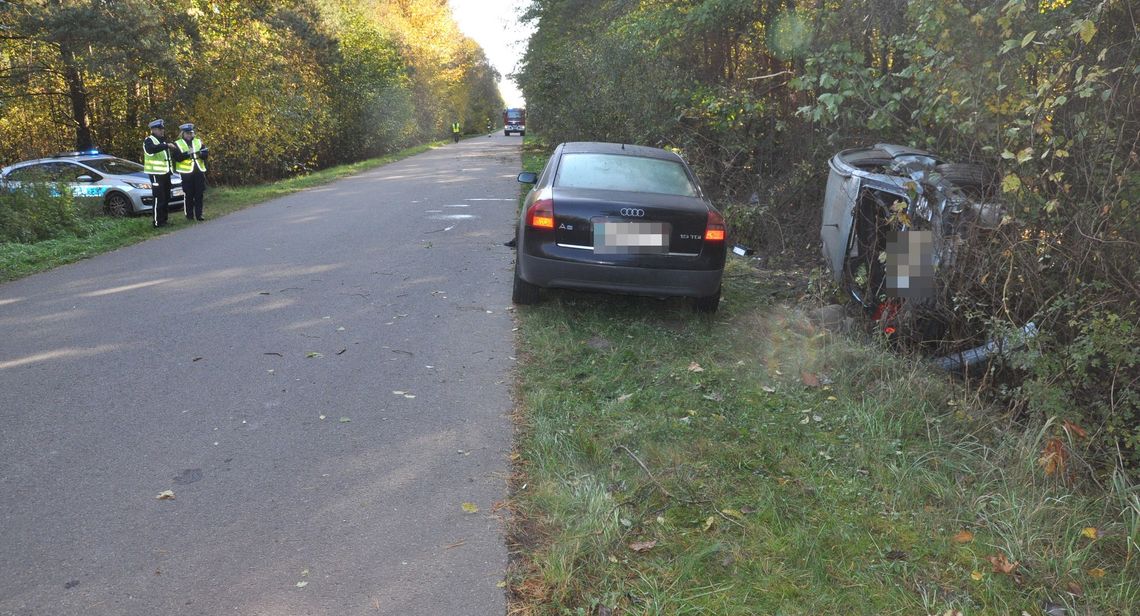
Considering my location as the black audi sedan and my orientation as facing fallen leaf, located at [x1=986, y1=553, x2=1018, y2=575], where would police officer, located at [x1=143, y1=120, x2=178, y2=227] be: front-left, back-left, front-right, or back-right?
back-right

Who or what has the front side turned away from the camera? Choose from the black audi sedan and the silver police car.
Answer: the black audi sedan

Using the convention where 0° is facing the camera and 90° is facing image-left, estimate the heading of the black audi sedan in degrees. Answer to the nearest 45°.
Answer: approximately 180°

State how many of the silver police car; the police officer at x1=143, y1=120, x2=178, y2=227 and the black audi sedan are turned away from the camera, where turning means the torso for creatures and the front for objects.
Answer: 1

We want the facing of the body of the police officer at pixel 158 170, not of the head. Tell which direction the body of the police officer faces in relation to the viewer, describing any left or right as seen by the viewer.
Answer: facing the viewer and to the right of the viewer

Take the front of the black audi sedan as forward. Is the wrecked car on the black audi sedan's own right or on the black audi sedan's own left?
on the black audi sedan's own right

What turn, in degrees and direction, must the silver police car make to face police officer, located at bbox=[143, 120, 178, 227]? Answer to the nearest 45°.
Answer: approximately 45° to its right

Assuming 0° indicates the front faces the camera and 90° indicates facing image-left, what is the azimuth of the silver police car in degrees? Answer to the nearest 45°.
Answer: approximately 315°

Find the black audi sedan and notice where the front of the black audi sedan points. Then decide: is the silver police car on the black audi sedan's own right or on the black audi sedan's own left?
on the black audi sedan's own left

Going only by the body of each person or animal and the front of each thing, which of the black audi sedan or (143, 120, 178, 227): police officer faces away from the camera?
the black audi sedan

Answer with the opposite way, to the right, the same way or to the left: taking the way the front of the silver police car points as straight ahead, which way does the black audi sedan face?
to the left

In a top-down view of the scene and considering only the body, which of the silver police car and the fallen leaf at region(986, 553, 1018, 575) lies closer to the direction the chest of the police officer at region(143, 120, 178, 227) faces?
the fallen leaf

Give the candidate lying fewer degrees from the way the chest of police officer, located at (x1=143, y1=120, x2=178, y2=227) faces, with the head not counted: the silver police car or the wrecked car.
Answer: the wrecked car

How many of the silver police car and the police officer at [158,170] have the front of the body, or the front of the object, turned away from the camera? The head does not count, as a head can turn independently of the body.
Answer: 0

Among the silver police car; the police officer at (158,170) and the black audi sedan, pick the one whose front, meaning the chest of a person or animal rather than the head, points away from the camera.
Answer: the black audi sedan
